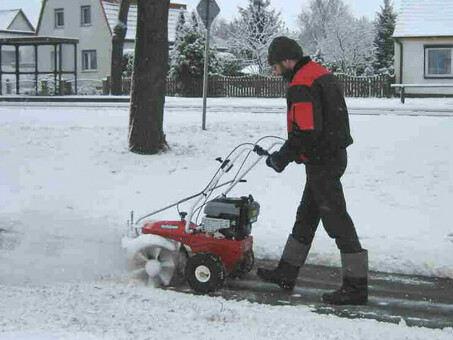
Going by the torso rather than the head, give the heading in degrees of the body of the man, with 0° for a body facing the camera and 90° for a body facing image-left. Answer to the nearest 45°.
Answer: approximately 90°

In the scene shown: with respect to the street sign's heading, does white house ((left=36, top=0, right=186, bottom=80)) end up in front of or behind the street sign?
in front

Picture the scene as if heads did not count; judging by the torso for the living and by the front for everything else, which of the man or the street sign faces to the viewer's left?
the man

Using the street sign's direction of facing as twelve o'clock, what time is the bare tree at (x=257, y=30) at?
The bare tree is roughly at 12 o'clock from the street sign.

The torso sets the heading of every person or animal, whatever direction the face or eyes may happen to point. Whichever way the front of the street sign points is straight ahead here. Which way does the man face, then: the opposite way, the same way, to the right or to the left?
to the left

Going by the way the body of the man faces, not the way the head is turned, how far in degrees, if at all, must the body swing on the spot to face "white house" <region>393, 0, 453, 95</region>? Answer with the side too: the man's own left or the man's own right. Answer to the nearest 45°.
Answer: approximately 90° to the man's own right

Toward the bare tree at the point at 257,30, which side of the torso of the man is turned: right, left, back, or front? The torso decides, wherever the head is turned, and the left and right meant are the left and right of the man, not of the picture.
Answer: right

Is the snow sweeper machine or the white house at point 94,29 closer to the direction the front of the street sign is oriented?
the white house

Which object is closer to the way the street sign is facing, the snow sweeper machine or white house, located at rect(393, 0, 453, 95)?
the white house

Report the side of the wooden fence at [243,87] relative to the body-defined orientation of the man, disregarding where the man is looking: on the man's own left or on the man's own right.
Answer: on the man's own right

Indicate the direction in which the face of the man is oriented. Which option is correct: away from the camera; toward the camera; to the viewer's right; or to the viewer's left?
to the viewer's left

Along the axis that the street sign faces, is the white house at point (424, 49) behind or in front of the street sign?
in front

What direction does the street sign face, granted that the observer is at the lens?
facing away from the viewer
